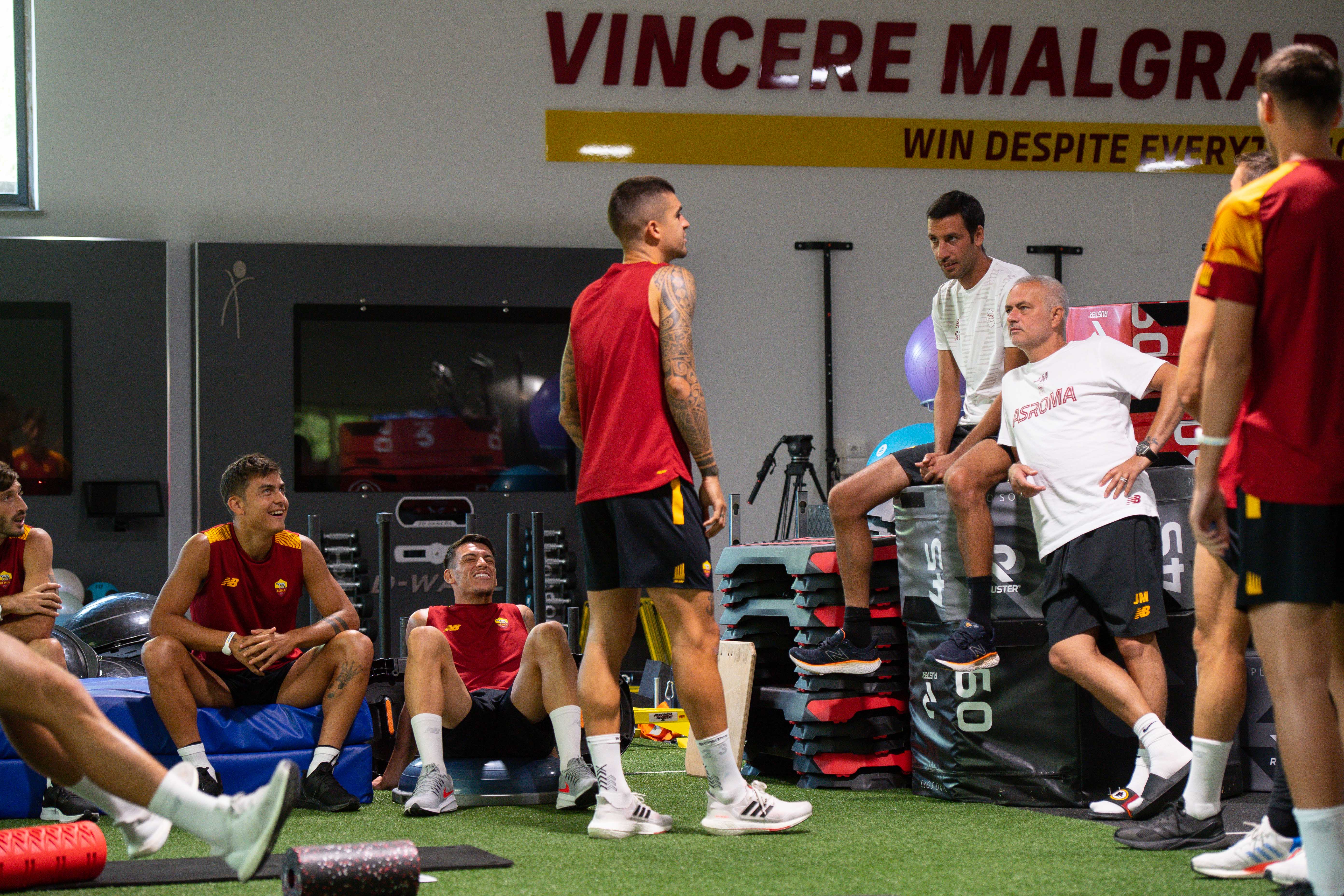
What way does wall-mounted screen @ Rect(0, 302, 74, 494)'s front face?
toward the camera

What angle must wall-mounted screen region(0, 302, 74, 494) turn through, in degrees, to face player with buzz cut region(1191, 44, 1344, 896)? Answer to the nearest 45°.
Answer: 0° — it already faces them

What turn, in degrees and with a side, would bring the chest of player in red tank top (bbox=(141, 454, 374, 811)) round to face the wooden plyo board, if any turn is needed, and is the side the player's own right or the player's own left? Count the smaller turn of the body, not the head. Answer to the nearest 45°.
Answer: approximately 90° to the player's own left

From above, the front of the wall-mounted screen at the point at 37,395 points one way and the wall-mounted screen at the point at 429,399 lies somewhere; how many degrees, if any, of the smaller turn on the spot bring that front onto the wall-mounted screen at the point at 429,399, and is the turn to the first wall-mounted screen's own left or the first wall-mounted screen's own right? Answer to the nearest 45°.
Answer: approximately 90° to the first wall-mounted screen's own left

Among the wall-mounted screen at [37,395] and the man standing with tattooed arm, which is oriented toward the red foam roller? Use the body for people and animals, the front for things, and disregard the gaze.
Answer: the wall-mounted screen

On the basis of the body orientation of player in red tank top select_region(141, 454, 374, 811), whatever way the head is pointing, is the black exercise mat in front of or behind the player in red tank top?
in front

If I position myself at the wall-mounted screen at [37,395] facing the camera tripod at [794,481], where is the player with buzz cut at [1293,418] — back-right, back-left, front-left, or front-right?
front-right

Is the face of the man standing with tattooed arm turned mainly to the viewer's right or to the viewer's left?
to the viewer's right

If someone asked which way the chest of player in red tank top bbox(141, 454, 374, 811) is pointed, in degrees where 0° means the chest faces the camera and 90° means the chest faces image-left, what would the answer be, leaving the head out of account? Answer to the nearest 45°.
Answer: approximately 0°

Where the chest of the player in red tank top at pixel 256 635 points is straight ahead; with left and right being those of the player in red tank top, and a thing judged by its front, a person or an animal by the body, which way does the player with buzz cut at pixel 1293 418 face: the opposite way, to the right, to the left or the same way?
the opposite way

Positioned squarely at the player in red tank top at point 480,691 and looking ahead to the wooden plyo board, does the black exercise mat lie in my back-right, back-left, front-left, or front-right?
back-right

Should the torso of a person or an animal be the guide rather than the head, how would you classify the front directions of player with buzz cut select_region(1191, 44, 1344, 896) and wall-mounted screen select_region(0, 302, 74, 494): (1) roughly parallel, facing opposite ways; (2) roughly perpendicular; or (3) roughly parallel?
roughly parallel, facing opposite ways

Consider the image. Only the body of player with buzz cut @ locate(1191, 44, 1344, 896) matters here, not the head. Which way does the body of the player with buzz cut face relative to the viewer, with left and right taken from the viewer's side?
facing away from the viewer and to the left of the viewer

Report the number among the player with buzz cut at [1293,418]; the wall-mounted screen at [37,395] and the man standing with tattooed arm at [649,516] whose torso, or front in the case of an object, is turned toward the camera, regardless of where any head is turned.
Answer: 1

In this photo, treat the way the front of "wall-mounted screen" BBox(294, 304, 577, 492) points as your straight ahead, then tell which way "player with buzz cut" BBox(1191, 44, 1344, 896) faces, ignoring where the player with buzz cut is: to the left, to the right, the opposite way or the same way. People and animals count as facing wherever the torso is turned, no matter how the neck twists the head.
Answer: the opposite way

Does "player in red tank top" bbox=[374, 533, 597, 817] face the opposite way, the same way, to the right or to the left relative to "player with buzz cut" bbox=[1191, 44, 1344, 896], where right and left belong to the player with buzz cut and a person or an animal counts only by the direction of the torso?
the opposite way

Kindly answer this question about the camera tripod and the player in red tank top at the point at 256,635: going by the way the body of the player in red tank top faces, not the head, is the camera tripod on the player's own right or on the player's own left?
on the player's own left

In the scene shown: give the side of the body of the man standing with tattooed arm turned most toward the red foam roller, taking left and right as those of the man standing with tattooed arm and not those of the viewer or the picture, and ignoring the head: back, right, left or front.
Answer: back
